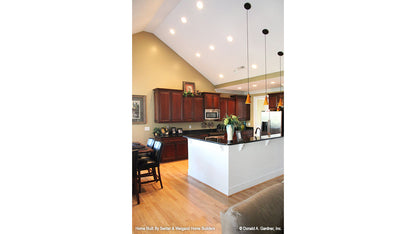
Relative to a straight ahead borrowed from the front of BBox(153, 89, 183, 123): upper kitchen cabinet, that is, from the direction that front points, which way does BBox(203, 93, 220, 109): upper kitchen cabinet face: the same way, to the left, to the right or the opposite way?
the same way

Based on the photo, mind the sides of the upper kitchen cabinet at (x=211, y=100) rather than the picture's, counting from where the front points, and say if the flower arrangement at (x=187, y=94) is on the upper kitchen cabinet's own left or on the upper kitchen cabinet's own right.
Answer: on the upper kitchen cabinet's own right

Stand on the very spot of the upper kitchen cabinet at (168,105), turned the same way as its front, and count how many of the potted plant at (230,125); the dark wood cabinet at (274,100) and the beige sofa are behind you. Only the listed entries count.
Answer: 0

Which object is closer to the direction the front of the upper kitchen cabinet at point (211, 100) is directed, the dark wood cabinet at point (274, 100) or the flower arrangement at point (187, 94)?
the dark wood cabinet

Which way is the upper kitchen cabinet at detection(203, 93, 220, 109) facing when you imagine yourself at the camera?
facing the viewer and to the right of the viewer

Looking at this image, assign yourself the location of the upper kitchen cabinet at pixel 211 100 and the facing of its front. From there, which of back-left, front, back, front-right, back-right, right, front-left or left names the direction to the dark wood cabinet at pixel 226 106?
left

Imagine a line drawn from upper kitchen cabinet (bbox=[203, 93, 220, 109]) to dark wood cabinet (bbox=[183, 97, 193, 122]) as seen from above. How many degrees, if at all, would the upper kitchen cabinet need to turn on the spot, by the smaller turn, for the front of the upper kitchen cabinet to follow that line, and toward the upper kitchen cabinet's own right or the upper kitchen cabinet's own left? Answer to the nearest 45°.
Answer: approximately 90° to the upper kitchen cabinet's own right

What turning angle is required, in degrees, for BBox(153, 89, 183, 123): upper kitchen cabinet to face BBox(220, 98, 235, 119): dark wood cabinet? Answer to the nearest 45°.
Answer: approximately 90° to its left

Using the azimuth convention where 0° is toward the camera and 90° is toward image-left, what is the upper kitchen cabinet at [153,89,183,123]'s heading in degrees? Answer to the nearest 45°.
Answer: approximately 315°

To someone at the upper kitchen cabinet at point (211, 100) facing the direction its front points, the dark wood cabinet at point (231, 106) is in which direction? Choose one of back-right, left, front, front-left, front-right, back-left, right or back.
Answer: left

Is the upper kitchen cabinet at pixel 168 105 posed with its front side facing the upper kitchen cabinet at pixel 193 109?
no

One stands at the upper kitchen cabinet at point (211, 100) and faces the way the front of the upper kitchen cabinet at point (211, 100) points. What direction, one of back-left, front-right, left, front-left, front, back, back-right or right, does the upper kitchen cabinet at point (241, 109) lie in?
left

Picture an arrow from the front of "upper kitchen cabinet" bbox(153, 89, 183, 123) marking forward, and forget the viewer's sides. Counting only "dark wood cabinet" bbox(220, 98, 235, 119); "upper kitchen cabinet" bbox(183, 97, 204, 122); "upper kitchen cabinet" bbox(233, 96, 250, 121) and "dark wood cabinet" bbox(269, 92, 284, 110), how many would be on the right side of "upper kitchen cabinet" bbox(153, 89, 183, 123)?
0

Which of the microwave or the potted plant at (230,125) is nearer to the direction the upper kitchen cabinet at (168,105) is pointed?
the potted plant

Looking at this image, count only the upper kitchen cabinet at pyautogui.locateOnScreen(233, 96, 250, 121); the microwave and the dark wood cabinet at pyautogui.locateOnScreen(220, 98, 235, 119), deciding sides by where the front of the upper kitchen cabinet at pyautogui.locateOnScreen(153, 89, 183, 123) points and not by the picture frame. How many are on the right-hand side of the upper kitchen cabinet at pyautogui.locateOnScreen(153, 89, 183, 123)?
0

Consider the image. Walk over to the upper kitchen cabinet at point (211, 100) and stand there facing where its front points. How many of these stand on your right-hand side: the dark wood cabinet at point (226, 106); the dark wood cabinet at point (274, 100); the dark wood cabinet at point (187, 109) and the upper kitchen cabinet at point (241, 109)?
1

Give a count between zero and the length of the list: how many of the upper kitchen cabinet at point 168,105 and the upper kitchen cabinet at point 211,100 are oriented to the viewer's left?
0

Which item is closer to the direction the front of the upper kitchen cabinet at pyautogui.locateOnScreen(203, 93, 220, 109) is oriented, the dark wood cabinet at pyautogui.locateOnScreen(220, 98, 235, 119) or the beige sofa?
the beige sofa

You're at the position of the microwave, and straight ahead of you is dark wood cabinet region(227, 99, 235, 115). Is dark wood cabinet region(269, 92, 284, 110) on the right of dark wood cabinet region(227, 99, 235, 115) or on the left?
right
